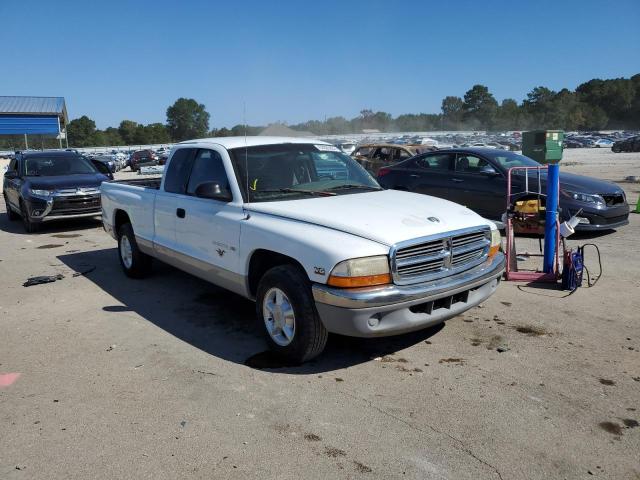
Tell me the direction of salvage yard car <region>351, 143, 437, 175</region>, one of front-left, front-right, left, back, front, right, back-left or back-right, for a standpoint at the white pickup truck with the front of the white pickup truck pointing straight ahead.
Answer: back-left

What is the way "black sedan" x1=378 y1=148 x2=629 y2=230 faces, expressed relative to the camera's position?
facing the viewer and to the right of the viewer

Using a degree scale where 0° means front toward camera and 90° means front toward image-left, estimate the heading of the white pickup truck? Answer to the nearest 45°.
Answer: approximately 315°

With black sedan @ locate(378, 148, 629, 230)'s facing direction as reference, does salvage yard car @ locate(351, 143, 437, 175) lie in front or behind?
behind
